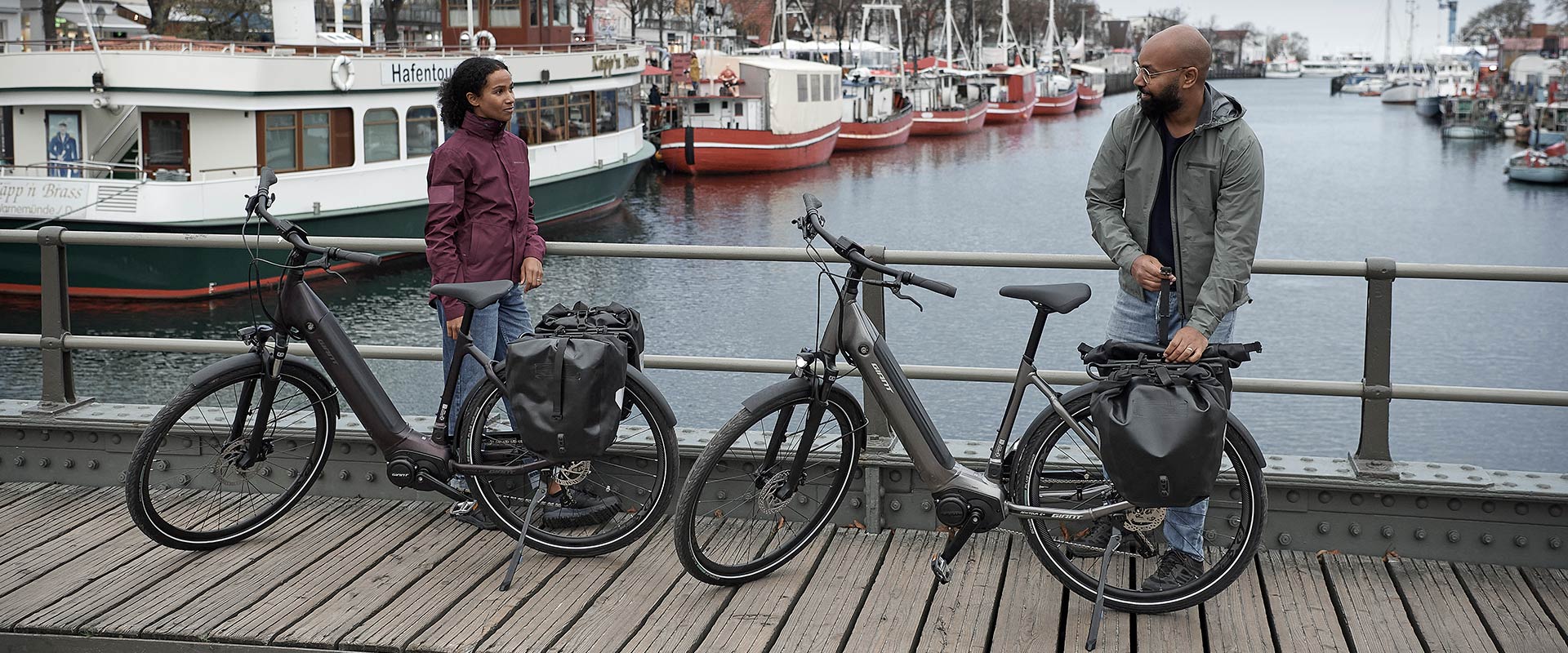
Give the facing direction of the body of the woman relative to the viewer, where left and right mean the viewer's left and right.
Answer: facing the viewer and to the right of the viewer

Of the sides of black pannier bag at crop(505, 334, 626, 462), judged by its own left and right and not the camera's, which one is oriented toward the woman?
back

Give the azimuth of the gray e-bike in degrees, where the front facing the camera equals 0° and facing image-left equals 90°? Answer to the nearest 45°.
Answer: approximately 90°

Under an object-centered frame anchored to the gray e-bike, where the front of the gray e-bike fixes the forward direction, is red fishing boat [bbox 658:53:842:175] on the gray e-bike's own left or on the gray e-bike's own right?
on the gray e-bike's own right

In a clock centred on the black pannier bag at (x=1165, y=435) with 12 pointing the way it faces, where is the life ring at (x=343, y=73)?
The life ring is roughly at 5 o'clock from the black pannier bag.

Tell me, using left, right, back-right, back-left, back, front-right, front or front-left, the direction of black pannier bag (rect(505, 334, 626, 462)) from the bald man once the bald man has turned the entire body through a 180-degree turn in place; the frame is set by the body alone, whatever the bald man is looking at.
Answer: back-left
